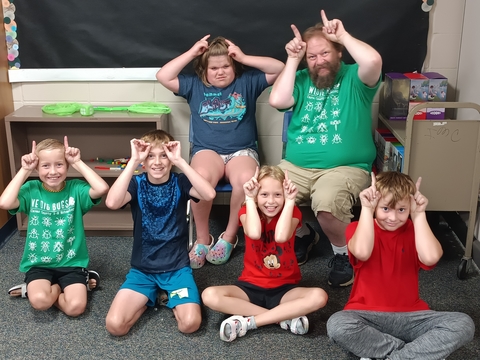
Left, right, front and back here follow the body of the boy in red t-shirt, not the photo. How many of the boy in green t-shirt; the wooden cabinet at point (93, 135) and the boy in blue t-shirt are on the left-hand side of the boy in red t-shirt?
0

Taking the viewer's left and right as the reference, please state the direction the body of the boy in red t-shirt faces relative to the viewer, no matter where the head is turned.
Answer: facing the viewer

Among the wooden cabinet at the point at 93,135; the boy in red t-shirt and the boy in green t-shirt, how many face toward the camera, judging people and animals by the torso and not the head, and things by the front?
3

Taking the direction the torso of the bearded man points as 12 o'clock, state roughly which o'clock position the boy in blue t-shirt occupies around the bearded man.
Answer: The boy in blue t-shirt is roughly at 2 o'clock from the bearded man.

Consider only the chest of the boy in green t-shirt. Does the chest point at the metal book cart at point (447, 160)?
no

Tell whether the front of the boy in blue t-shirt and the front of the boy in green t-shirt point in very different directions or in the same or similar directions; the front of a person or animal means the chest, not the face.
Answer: same or similar directions

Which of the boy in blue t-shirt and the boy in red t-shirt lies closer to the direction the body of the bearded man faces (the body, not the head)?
the boy in red t-shirt

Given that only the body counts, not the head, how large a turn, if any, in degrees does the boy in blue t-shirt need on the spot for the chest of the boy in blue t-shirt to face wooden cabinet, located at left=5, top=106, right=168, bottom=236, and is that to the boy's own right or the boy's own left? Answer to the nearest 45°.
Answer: approximately 180°

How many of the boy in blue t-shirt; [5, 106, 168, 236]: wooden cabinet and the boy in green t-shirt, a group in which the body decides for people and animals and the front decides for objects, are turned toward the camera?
3

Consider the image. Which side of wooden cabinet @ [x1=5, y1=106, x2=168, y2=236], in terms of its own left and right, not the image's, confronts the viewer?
front

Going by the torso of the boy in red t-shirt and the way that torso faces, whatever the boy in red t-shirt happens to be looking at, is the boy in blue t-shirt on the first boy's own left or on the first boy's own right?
on the first boy's own right

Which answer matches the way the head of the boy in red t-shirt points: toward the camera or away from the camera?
toward the camera

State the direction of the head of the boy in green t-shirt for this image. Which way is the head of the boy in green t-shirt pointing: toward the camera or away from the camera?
toward the camera

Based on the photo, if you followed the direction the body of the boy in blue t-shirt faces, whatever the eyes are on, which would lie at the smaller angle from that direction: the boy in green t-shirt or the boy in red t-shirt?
the boy in red t-shirt

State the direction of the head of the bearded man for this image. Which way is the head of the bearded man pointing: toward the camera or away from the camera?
toward the camera

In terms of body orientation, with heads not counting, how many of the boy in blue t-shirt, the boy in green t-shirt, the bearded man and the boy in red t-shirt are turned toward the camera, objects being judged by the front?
4

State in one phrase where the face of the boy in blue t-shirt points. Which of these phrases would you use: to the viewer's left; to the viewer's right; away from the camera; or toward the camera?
toward the camera

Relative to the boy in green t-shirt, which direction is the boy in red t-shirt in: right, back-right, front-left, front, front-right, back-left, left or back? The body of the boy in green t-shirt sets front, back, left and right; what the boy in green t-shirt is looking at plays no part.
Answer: front-left

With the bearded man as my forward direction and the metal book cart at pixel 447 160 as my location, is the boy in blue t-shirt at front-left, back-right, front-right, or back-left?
front-left

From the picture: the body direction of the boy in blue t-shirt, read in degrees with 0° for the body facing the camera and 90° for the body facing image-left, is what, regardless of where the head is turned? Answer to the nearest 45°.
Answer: approximately 0°
